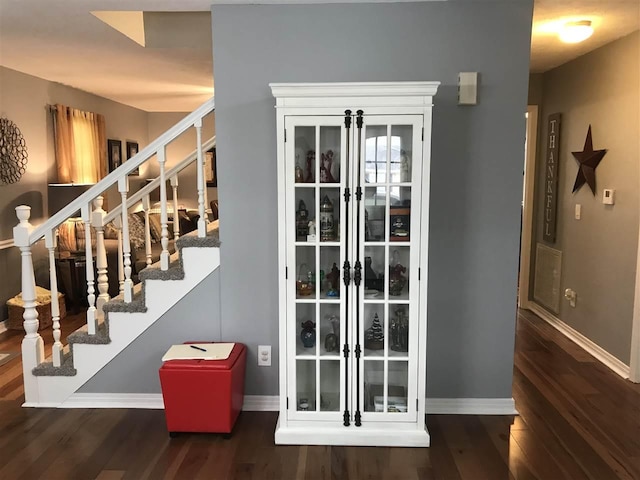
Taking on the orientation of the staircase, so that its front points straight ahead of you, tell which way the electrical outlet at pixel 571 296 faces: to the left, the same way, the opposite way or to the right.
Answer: the same way

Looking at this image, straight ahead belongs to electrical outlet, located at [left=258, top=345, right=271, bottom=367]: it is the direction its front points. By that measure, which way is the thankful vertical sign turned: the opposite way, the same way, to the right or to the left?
to the right

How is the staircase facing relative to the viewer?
to the viewer's left

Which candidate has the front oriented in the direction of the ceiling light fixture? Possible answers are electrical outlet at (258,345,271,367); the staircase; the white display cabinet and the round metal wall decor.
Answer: the round metal wall decor

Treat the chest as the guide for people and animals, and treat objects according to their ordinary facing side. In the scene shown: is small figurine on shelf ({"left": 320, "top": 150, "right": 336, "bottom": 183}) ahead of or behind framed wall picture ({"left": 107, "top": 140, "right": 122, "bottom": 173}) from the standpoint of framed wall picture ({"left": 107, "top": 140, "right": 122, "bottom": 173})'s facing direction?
ahead

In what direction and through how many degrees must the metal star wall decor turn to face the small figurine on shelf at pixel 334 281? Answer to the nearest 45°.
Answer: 0° — it already faces it

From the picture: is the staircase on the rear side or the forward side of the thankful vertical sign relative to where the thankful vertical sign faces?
on the forward side

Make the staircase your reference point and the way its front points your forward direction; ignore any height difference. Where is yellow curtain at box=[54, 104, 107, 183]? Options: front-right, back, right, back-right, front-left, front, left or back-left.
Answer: right

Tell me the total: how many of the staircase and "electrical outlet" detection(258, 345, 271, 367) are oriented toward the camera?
1

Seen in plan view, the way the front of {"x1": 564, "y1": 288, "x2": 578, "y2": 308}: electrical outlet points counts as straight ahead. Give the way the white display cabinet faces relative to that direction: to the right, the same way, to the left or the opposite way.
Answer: to the left

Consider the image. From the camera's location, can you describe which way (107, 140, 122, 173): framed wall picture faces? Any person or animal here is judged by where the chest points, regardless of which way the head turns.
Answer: facing the viewer and to the right of the viewer

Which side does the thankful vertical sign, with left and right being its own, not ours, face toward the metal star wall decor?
left

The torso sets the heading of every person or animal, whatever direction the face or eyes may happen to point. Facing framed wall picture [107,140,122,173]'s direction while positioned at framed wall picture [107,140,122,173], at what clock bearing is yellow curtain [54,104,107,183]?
The yellow curtain is roughly at 2 o'clock from the framed wall picture.

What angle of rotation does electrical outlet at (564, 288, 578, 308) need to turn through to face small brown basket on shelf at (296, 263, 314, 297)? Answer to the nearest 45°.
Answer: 0° — it already faces it

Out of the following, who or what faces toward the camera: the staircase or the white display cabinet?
the white display cabinet

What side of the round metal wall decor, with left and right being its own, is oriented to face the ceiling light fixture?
front

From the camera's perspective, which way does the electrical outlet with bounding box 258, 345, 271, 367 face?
toward the camera

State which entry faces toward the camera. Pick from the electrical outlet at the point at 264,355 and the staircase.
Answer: the electrical outlet

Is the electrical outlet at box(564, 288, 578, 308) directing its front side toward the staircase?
yes

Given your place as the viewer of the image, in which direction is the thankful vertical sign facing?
facing the viewer and to the left of the viewer

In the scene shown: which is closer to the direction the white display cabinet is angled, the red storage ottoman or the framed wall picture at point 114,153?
the red storage ottoman

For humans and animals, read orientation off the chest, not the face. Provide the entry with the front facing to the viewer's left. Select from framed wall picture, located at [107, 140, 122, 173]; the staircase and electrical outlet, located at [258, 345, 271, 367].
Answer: the staircase

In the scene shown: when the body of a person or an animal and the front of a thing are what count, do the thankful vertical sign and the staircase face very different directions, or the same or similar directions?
same or similar directions
